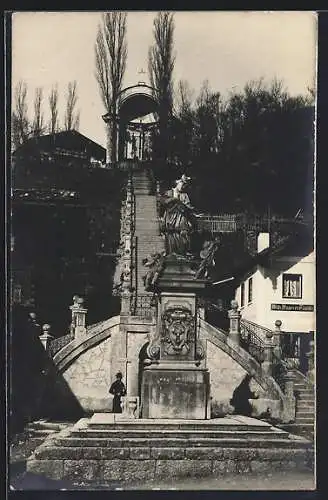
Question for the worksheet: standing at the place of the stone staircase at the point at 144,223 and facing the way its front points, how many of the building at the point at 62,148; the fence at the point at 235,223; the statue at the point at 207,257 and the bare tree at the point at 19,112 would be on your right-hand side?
2

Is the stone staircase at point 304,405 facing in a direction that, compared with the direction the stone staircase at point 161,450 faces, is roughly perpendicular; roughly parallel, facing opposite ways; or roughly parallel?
roughly parallel

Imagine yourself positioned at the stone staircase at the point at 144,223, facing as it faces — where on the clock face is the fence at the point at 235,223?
The fence is roughly at 9 o'clock from the stone staircase.

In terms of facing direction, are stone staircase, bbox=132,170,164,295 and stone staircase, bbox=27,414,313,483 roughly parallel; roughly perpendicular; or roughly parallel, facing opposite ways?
roughly parallel

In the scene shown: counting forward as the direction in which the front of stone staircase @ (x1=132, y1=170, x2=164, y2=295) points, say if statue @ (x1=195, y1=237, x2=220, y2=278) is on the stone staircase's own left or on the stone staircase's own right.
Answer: on the stone staircase's own left

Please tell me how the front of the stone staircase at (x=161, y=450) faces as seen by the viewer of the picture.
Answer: facing the viewer

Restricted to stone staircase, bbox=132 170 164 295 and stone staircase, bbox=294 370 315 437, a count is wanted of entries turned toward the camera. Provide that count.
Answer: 2

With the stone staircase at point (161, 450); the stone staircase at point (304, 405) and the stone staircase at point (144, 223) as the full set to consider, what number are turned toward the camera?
3

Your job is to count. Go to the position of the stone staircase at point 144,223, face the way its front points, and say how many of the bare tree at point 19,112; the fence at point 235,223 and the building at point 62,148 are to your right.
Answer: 2

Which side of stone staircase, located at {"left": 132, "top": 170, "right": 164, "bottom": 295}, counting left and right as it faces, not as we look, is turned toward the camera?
front

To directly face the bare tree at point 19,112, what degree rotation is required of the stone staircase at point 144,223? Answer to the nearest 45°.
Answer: approximately 90° to its right

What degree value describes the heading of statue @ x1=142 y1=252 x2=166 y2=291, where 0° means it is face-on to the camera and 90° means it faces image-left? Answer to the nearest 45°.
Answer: approximately 45°
